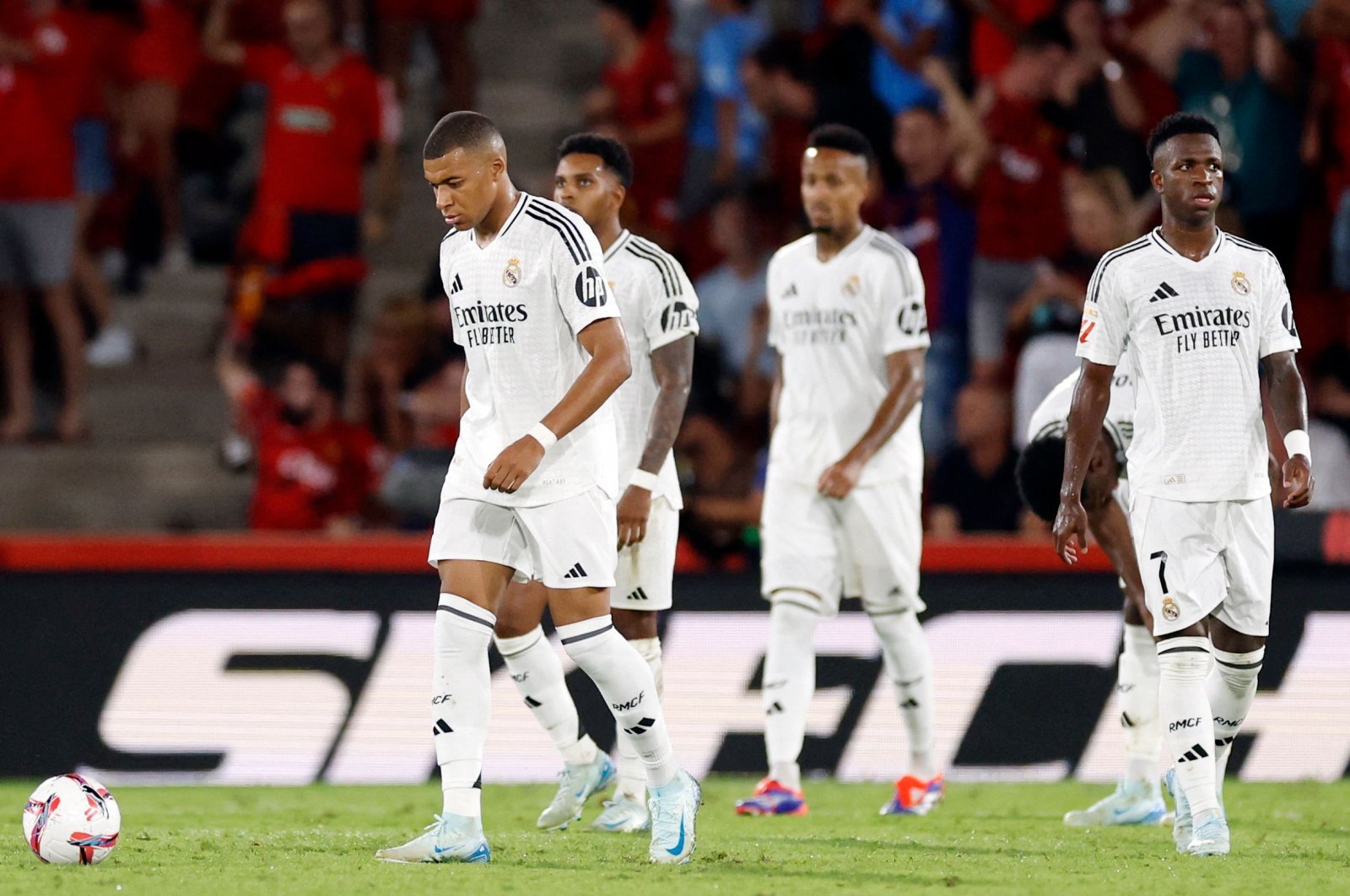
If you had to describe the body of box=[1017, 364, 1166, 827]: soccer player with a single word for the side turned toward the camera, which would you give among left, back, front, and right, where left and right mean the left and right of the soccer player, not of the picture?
left

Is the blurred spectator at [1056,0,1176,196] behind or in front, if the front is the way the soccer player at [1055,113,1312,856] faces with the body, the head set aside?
behind

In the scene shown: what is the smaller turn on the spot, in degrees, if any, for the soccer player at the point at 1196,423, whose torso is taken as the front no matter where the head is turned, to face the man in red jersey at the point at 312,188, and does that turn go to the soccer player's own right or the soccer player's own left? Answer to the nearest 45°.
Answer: approximately 135° to the soccer player's own right

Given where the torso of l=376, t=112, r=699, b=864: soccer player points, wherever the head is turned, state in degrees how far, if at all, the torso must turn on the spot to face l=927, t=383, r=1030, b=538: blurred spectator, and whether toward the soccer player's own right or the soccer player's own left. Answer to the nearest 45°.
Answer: approximately 180°

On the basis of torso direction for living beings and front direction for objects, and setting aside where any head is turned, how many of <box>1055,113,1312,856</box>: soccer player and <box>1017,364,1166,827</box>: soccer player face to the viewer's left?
1

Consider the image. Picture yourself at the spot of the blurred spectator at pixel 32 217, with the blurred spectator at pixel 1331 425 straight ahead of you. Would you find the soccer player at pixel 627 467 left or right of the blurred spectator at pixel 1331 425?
right

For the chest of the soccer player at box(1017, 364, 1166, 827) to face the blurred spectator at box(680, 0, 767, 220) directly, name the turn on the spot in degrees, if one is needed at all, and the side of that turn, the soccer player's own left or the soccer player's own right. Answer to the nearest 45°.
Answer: approximately 45° to the soccer player's own right
